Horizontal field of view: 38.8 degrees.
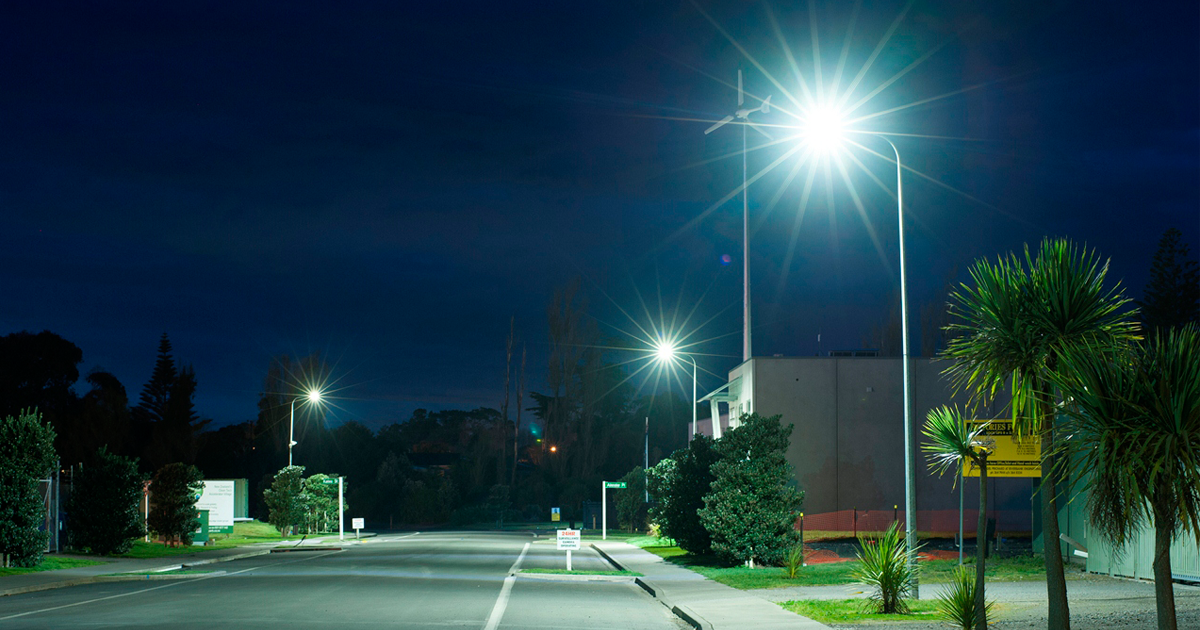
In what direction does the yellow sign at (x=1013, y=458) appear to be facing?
toward the camera

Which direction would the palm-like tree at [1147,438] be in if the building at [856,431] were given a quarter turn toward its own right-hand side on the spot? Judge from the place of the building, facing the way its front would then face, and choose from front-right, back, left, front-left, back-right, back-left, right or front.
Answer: back

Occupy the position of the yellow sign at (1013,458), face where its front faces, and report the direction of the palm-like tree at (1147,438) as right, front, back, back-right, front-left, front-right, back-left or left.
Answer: front

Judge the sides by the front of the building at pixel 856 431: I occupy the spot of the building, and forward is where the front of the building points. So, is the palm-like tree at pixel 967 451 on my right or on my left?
on my left

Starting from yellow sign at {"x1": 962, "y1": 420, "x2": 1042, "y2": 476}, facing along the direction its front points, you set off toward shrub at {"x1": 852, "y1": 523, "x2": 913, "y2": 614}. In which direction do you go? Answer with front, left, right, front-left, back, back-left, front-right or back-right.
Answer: front

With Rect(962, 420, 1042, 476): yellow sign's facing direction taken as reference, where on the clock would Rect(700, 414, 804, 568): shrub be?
The shrub is roughly at 2 o'clock from the yellow sign.

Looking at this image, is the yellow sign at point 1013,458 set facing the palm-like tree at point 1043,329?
yes

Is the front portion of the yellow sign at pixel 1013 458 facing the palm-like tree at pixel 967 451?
yes

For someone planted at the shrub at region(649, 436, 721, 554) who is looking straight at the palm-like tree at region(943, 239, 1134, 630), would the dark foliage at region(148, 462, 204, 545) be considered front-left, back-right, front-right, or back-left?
back-right

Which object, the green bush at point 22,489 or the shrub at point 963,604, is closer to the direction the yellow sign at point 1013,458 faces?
the shrub
